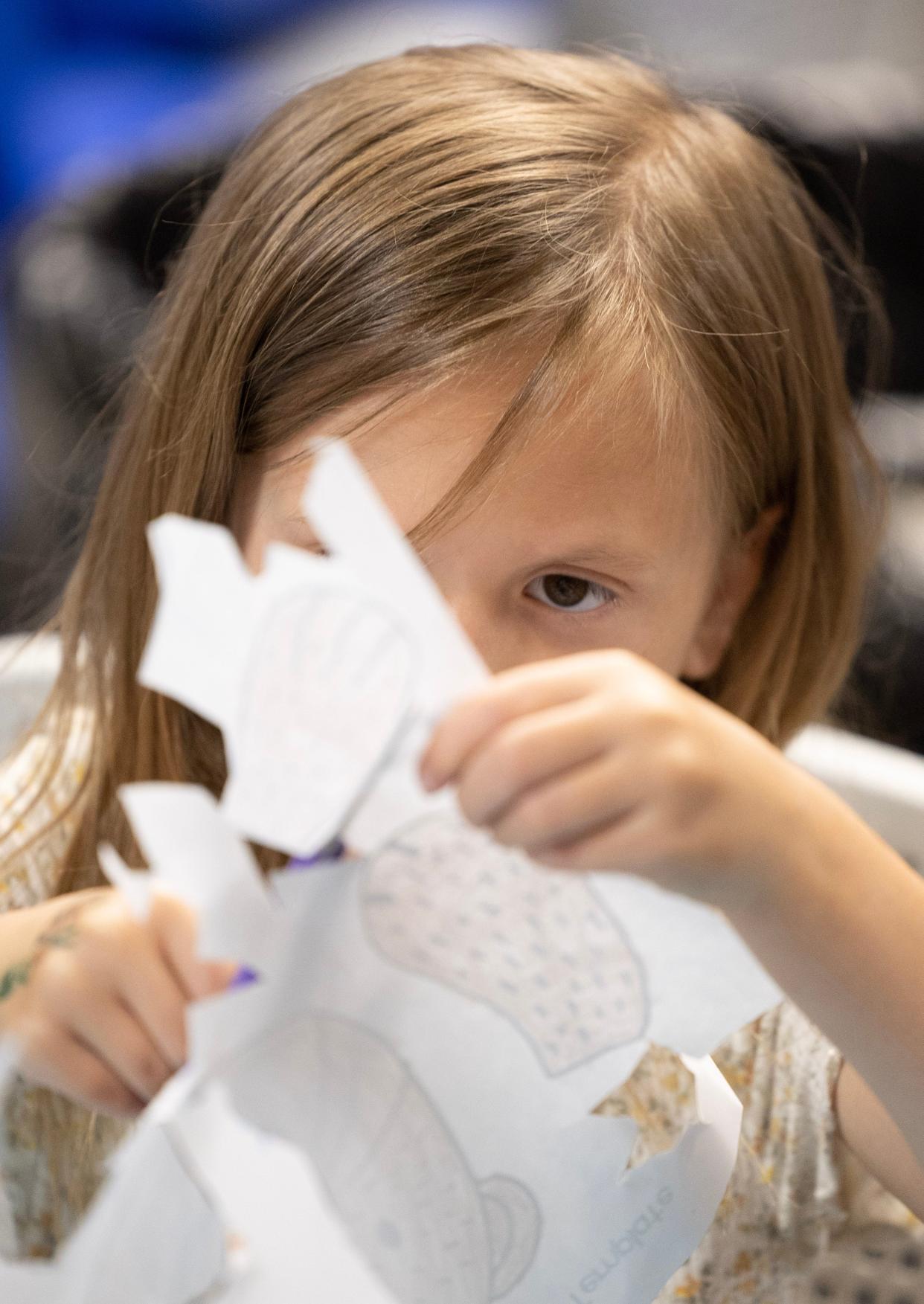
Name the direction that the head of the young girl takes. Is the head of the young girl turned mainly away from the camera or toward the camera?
toward the camera

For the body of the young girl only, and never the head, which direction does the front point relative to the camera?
toward the camera
